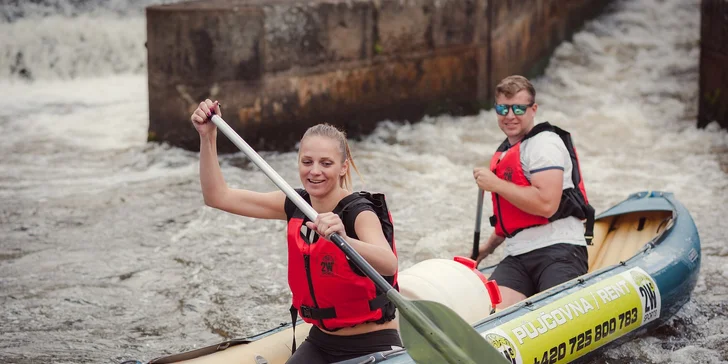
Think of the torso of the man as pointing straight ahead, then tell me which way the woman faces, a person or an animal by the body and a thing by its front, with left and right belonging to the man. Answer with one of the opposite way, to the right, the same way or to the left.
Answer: the same way

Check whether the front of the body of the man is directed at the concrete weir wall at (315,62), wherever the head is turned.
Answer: no

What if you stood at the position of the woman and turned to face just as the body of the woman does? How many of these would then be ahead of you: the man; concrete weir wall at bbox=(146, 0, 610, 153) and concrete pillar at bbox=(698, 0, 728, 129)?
0

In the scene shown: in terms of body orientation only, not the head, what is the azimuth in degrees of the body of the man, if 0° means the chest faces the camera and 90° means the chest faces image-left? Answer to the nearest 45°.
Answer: approximately 45°

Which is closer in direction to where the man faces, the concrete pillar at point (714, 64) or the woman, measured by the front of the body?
the woman

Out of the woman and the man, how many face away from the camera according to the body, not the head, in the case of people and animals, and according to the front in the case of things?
0

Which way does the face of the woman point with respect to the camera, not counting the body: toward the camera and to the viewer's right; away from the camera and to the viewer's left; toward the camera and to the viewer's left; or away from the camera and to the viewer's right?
toward the camera and to the viewer's left

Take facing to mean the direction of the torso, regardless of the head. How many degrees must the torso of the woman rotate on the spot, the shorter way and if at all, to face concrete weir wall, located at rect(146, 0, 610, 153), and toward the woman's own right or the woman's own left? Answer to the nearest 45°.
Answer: approximately 135° to the woman's own right
